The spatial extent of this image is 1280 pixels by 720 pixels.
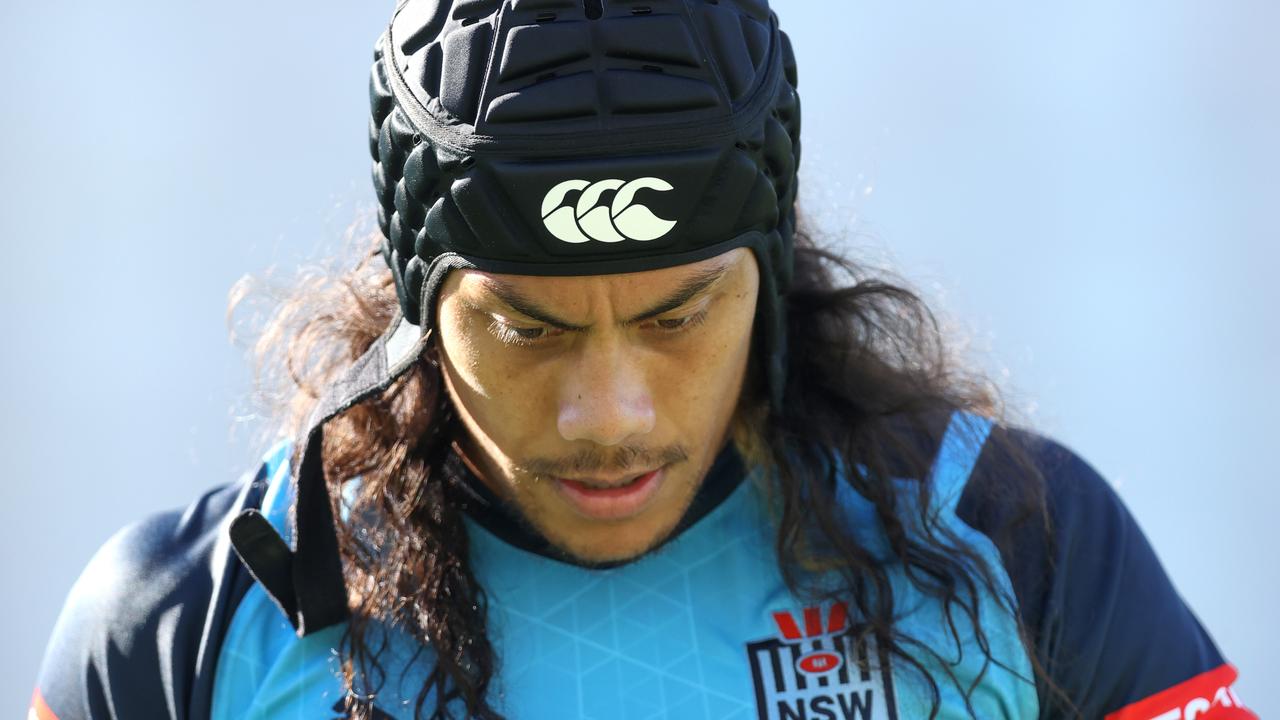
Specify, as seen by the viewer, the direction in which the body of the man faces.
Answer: toward the camera
